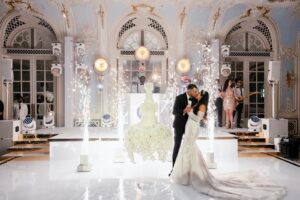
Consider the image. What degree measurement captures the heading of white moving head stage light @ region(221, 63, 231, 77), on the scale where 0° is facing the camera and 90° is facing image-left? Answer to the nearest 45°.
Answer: approximately 0°

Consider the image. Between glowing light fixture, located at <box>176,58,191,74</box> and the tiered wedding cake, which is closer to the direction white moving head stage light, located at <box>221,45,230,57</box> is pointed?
the tiered wedding cake

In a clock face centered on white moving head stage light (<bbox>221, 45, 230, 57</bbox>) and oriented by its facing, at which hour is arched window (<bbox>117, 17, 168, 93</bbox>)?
The arched window is roughly at 3 o'clock from the white moving head stage light.

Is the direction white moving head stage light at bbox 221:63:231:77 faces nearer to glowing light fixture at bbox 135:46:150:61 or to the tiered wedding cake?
the tiered wedding cake

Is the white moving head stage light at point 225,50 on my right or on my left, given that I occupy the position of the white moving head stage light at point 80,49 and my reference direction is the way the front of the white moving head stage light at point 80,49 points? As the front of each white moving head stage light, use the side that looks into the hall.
on my left

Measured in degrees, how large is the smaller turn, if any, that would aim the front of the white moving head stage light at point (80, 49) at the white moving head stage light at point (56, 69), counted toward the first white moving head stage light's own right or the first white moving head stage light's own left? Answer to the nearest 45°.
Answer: approximately 90° to the first white moving head stage light's own right

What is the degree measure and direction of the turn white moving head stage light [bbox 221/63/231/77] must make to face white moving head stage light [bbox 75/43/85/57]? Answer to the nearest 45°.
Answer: approximately 90° to its right
